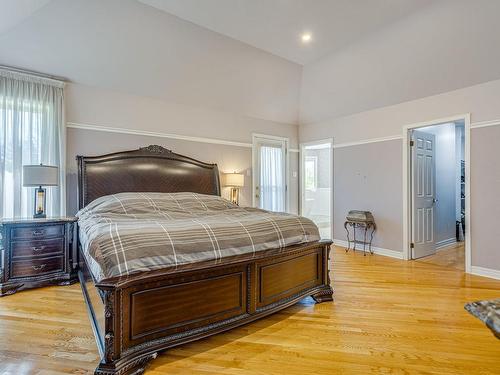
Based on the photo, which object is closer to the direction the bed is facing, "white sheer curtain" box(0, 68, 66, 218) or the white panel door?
the white panel door

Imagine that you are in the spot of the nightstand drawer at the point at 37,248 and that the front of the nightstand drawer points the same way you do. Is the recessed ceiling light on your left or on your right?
on your left

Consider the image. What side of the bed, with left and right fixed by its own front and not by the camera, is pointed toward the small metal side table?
left

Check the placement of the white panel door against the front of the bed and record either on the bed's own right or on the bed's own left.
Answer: on the bed's own left

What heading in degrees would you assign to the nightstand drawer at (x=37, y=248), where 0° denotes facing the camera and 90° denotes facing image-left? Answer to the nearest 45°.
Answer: approximately 0°

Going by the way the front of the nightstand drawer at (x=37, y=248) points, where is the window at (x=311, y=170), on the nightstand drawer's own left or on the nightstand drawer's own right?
on the nightstand drawer's own left

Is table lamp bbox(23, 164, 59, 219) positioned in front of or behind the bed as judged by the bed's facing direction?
behind

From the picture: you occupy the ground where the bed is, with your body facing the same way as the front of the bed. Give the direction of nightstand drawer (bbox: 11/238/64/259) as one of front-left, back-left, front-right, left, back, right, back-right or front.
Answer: back

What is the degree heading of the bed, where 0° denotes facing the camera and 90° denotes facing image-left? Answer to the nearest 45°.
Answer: approximately 315°
